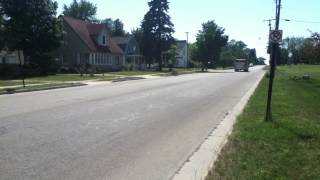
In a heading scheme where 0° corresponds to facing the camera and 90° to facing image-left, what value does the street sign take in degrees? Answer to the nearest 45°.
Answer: approximately 0°

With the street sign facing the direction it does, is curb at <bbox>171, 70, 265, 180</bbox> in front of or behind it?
in front
